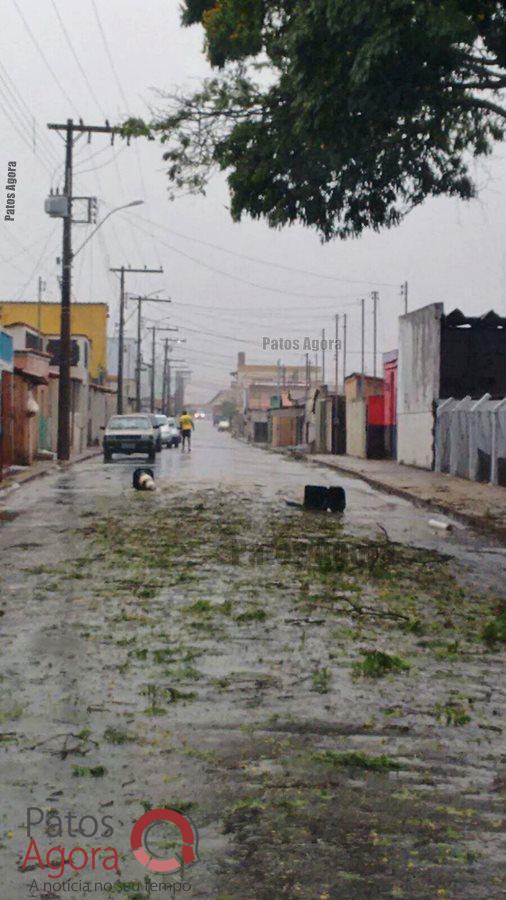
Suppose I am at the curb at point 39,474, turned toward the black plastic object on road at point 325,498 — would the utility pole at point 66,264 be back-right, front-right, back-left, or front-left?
back-left

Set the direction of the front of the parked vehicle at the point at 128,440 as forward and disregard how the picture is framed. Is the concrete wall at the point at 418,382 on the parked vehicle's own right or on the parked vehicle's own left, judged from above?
on the parked vehicle's own left

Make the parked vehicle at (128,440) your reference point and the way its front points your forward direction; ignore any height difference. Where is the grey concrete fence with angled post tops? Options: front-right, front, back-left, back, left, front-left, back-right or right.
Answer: front-left

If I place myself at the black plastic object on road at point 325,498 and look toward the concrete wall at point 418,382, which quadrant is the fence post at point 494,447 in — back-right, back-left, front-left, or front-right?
front-right

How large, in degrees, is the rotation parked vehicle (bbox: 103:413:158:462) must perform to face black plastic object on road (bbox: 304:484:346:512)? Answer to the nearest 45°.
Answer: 0° — it already faces it

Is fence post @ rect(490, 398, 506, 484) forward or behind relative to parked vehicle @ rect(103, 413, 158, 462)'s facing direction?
forward

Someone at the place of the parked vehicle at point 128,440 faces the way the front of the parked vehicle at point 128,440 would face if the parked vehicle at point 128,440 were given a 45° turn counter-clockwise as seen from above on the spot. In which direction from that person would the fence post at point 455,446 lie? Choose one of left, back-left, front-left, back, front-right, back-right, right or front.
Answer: front

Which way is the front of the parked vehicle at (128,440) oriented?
toward the camera

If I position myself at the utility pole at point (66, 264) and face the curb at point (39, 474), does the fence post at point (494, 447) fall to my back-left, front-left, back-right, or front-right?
front-left

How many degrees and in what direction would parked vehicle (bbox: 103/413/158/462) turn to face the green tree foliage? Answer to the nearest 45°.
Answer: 0° — it already faces it

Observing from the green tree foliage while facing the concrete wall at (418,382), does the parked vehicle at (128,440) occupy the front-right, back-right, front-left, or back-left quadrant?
front-left
